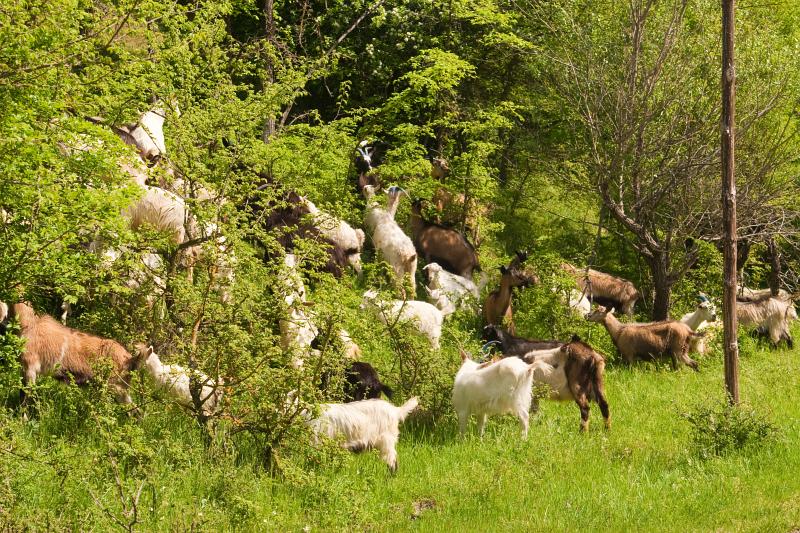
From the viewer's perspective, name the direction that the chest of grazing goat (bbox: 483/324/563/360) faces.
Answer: to the viewer's left

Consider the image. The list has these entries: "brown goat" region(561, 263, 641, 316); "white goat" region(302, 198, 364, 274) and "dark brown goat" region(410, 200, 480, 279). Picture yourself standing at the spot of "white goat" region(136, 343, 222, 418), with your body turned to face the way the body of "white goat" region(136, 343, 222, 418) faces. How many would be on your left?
0

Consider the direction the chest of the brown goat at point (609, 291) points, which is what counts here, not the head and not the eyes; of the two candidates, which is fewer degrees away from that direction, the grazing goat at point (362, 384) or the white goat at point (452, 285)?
the white goat

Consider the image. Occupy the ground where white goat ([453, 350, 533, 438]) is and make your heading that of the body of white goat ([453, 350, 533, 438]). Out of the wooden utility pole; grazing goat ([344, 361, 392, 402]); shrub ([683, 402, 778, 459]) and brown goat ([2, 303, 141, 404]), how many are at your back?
2

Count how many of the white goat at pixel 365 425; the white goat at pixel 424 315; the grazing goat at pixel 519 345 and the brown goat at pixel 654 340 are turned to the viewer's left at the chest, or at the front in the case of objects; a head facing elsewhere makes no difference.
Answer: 4

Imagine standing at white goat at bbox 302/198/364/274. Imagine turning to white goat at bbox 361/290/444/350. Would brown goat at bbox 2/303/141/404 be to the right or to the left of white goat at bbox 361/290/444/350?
right

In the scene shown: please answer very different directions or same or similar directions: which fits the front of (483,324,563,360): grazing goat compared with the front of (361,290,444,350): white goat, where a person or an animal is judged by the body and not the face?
same or similar directions

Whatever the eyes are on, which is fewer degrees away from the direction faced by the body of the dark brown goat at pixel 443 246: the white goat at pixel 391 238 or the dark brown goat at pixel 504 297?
the white goat

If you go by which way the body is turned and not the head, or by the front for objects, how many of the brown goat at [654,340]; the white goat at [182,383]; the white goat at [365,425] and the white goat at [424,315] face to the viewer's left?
4

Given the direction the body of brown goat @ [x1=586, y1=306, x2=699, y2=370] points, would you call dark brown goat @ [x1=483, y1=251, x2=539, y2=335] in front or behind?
in front

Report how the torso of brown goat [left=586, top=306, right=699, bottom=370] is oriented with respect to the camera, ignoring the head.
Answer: to the viewer's left

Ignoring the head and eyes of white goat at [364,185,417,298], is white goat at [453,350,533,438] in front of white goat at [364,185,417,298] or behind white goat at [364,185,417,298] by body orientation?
behind

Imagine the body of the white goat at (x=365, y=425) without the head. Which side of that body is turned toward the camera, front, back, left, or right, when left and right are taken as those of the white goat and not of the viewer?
left

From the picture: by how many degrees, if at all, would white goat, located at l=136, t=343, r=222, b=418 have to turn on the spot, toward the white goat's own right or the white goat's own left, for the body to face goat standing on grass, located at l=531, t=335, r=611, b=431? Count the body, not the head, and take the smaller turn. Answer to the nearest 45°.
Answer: approximately 180°
